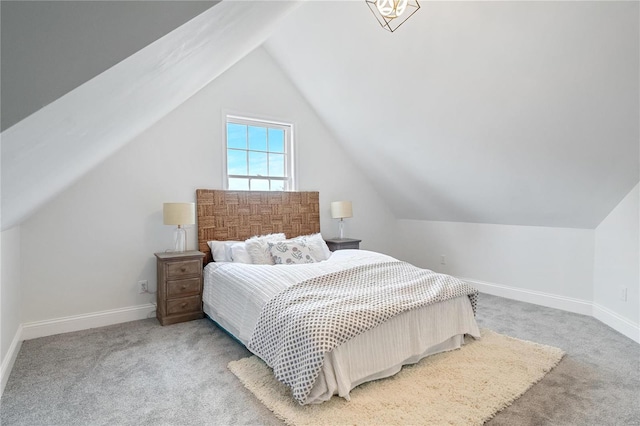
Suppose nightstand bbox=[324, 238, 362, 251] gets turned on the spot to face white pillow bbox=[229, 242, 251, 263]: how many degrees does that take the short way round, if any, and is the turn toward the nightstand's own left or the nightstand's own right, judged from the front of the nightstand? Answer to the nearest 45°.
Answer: approximately 90° to the nightstand's own right

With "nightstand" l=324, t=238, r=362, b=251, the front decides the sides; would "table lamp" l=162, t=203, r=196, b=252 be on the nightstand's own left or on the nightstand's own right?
on the nightstand's own right

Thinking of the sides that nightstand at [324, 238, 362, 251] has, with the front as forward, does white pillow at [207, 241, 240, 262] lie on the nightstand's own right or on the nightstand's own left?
on the nightstand's own right

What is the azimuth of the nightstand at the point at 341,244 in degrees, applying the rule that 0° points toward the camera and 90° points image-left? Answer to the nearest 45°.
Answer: approximately 315°

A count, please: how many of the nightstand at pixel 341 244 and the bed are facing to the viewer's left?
0

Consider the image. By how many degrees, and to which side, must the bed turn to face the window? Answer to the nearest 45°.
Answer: approximately 180°

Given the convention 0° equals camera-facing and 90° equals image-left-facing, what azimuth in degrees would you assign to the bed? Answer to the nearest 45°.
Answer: approximately 315°

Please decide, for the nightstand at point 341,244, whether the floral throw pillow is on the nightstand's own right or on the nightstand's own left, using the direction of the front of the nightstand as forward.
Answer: on the nightstand's own right
